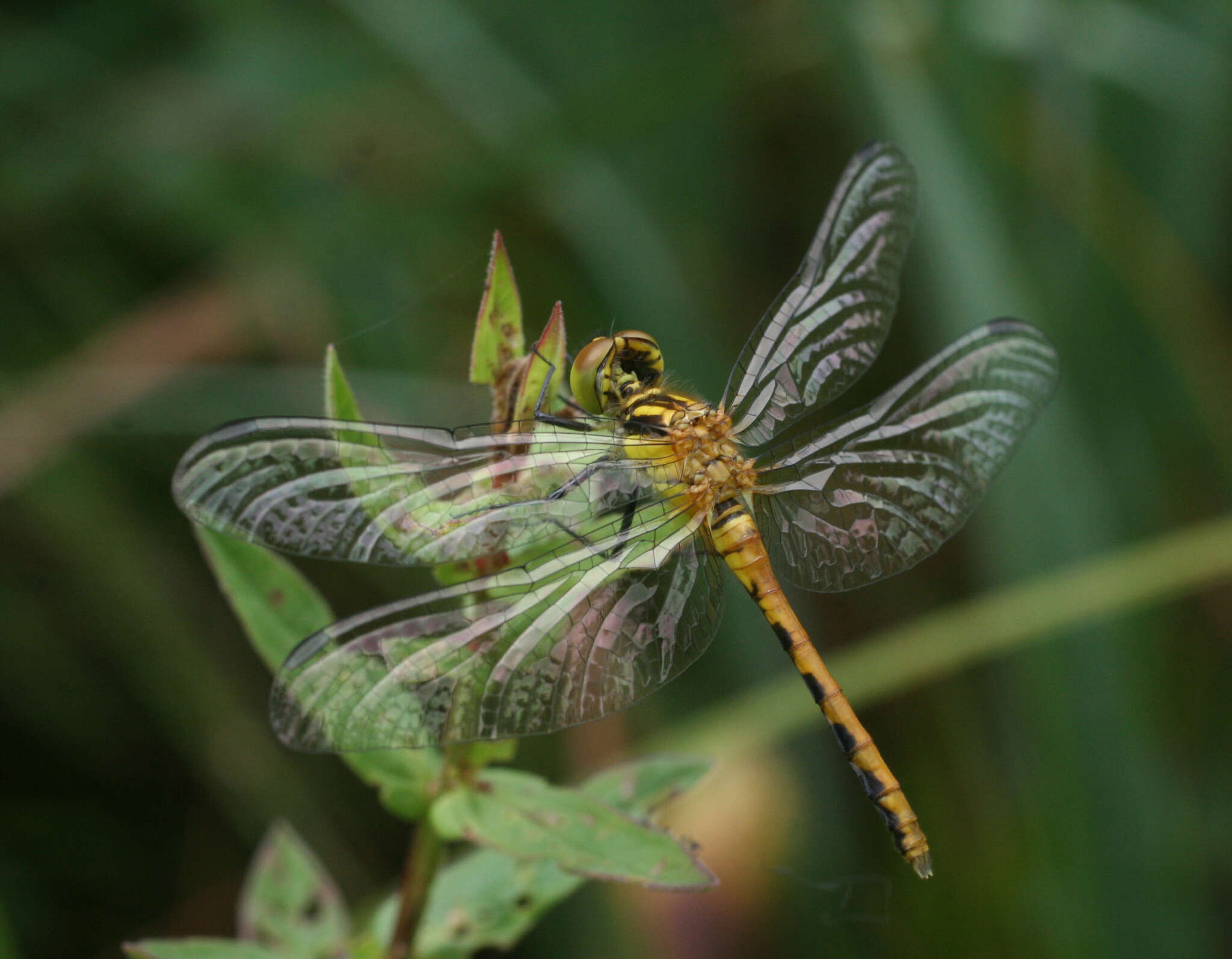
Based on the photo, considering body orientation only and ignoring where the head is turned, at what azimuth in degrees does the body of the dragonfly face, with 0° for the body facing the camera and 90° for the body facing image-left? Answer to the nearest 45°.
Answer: approximately 135°

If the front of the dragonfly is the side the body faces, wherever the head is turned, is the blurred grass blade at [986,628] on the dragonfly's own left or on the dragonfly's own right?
on the dragonfly's own right
